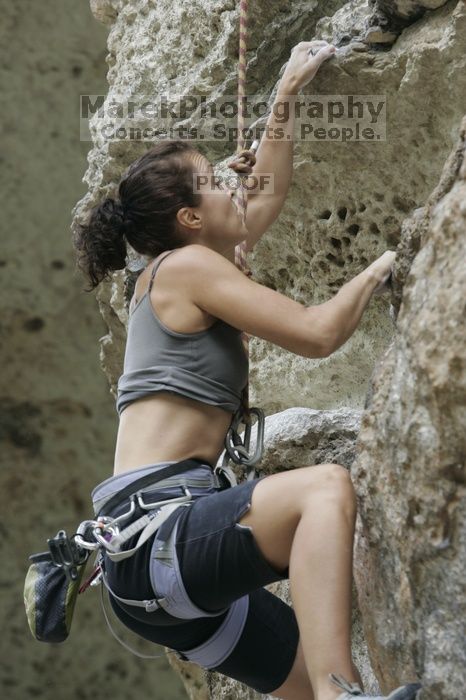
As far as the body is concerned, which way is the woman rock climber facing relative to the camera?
to the viewer's right
